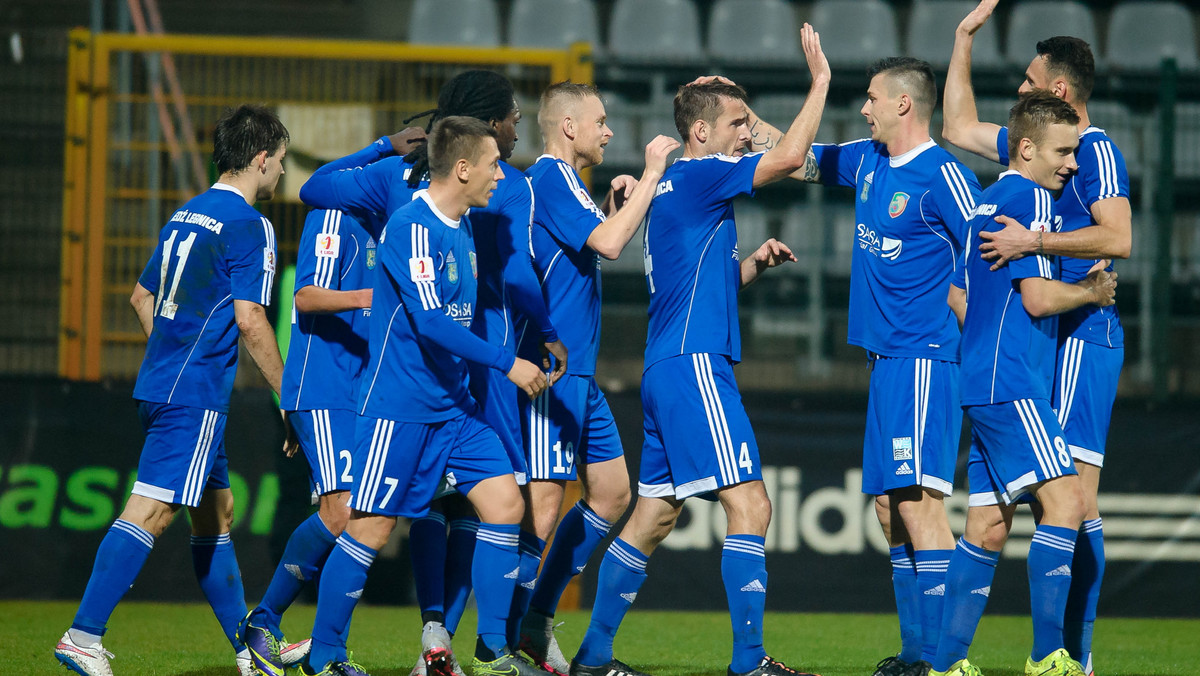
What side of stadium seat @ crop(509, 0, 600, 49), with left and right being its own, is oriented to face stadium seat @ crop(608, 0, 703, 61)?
left

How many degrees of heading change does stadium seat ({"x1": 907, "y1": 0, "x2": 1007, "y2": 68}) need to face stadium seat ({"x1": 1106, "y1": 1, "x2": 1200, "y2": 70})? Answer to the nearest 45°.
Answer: approximately 90° to its left

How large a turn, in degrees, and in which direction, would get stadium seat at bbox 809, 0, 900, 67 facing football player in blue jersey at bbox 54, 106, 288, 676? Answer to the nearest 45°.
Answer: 0° — it already faces them

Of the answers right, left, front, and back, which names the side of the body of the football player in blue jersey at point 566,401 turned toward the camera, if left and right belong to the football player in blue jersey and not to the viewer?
right

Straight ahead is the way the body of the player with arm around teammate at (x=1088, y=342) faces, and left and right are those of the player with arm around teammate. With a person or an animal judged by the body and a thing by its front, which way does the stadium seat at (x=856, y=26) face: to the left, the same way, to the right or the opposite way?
to the left

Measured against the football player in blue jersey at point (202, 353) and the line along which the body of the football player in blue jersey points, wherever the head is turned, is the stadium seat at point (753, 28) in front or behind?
in front

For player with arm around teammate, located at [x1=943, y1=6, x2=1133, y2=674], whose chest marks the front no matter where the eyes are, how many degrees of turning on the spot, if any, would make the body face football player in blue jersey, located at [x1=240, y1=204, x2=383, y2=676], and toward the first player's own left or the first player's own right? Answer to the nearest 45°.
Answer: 0° — they already face them
